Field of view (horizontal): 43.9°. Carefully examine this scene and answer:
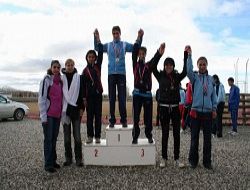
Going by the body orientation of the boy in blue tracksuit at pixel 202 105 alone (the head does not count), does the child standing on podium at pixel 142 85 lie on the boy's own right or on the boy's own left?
on the boy's own right

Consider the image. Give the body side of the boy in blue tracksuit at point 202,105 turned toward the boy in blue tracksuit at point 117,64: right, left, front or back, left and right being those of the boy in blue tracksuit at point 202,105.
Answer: right

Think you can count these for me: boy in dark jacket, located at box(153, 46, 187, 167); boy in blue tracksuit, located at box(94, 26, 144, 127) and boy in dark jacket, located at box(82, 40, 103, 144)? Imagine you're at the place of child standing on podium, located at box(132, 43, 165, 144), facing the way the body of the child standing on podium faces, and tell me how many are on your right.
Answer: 2

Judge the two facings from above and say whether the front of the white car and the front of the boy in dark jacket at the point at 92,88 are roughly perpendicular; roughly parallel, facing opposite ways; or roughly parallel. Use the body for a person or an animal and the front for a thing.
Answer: roughly perpendicular

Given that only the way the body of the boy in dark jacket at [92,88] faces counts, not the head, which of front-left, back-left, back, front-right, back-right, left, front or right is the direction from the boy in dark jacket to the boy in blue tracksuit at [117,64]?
left

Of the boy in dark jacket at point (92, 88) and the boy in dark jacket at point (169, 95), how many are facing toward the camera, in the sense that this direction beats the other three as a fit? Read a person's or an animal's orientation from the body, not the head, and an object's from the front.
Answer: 2

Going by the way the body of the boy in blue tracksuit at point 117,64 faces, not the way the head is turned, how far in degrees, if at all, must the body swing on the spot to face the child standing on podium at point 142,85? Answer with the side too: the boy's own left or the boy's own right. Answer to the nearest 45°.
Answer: approximately 90° to the boy's own left

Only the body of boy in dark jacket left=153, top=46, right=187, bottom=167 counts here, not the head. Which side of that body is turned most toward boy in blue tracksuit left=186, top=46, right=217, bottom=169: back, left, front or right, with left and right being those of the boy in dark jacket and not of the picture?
left
